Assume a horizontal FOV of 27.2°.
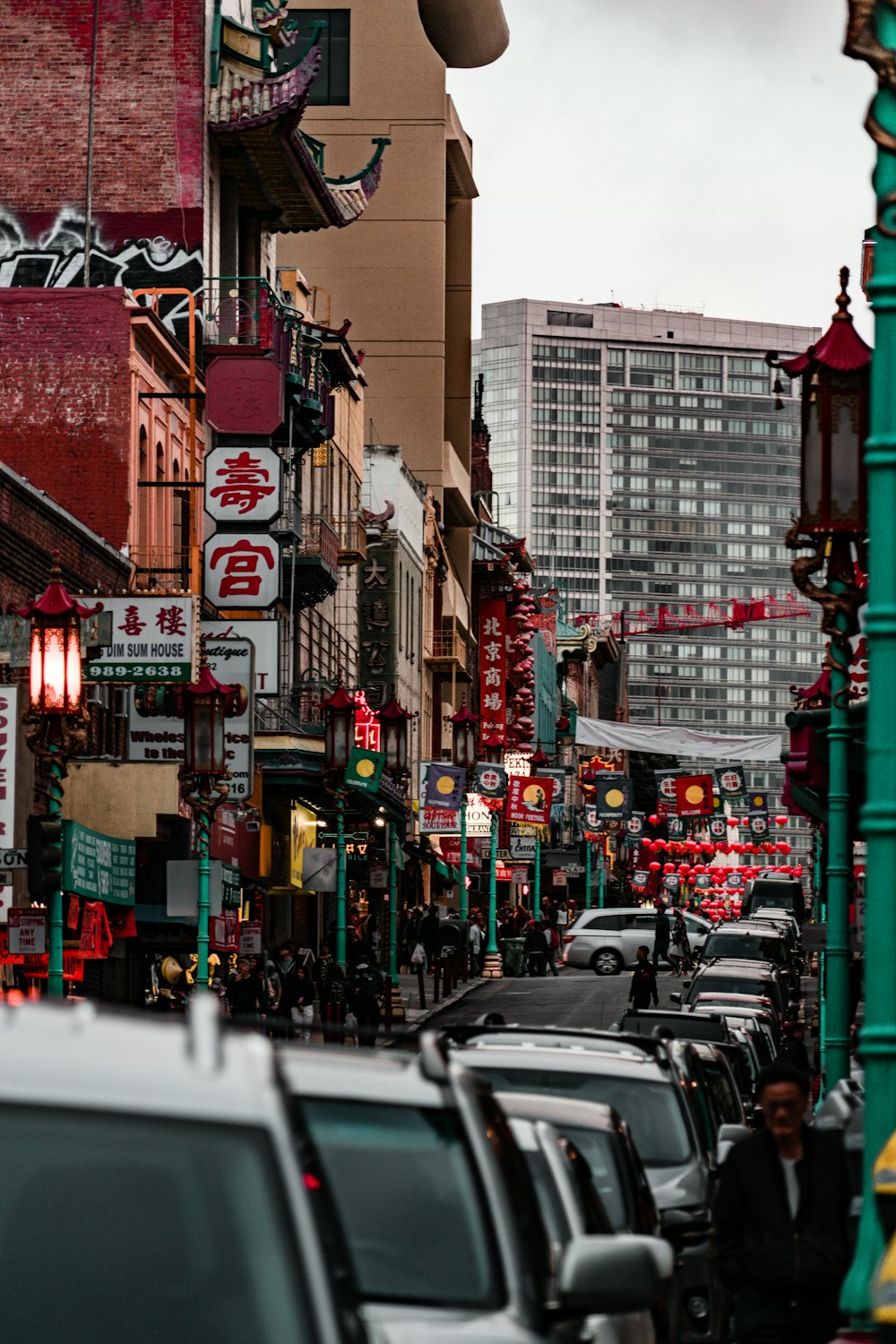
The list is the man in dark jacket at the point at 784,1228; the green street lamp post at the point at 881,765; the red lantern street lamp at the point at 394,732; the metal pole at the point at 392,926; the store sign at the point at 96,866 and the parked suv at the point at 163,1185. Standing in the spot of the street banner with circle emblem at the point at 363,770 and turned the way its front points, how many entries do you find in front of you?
4

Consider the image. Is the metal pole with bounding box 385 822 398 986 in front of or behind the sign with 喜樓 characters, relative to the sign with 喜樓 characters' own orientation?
behind

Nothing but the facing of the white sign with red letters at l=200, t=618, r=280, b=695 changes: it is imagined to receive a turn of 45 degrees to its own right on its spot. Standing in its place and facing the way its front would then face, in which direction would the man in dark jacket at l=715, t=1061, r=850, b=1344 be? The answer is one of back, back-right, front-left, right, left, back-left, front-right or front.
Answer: front-left

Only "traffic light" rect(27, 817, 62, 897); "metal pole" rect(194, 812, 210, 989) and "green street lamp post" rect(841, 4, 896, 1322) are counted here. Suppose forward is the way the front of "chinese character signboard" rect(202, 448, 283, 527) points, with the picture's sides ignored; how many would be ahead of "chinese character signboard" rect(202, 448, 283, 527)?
3

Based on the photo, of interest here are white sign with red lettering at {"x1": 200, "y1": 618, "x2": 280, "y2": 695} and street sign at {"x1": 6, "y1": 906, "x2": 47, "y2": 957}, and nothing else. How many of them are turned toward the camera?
2

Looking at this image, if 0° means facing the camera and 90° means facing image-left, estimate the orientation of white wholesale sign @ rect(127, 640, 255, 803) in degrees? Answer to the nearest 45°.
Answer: approximately 0°

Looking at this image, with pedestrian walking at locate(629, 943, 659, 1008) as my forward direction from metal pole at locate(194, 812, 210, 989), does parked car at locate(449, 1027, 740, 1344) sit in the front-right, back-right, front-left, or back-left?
back-right
